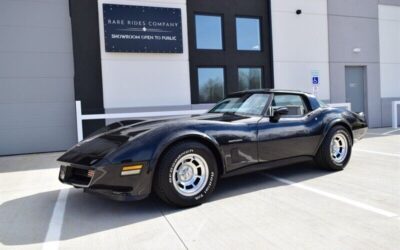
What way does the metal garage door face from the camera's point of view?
toward the camera

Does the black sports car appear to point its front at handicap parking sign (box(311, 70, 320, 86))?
no

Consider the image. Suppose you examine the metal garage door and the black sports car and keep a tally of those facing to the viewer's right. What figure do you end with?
0

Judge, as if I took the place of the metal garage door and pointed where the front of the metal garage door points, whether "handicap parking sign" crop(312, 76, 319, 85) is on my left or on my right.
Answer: on my left

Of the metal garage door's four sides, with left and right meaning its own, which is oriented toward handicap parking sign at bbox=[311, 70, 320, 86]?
left

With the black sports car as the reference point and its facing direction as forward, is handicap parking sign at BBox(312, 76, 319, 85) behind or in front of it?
behind

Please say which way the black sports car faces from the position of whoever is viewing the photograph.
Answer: facing the viewer and to the left of the viewer

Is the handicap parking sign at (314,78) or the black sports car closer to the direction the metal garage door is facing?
the black sports car
